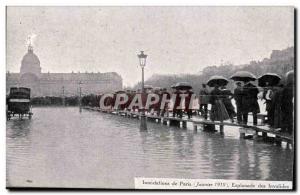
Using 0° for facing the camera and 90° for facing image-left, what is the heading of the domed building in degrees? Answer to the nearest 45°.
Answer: approximately 0°

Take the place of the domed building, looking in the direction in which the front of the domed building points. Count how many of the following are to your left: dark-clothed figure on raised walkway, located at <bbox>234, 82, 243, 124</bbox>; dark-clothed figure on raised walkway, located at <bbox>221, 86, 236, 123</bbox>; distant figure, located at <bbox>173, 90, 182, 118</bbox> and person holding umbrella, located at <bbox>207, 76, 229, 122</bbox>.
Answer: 4
